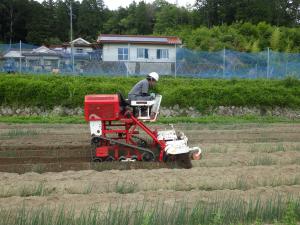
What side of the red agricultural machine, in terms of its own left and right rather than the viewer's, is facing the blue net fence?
left

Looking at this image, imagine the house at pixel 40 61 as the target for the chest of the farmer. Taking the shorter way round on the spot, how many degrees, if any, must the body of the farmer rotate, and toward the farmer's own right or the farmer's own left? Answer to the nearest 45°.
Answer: approximately 90° to the farmer's own left

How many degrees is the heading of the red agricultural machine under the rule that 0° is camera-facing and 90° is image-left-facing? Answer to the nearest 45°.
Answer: approximately 270°

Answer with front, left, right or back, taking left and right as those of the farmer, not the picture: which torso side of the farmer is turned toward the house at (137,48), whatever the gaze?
left

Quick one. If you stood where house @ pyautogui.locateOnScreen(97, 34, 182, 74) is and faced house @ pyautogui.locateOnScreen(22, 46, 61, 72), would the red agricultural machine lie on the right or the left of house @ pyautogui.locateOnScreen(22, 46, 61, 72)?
left

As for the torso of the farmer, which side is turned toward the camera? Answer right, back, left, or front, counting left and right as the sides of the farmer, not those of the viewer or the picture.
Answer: right

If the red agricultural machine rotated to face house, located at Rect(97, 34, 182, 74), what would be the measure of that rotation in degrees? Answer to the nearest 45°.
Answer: approximately 90° to its left

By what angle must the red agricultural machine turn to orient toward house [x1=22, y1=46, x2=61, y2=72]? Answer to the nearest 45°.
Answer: approximately 90° to its left

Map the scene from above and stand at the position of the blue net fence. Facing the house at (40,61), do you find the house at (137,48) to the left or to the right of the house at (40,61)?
right
